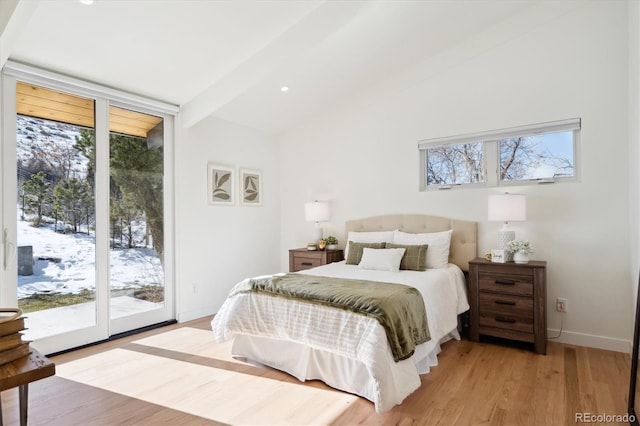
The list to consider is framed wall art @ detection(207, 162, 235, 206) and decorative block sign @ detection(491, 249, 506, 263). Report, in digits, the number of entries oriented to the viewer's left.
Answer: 0

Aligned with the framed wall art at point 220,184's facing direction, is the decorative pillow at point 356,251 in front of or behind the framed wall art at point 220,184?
in front

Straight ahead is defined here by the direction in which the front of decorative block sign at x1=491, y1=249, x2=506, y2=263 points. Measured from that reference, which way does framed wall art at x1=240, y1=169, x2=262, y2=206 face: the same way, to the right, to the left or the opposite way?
to the left

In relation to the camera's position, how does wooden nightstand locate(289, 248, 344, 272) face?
facing the viewer and to the left of the viewer

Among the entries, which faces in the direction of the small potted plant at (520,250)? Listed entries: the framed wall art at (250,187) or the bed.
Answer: the framed wall art

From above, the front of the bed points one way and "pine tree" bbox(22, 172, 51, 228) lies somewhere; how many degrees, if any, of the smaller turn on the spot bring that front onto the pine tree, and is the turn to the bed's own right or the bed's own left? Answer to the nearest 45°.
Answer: approximately 45° to the bed's own right

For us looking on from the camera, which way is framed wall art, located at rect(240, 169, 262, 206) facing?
facing the viewer and to the right of the viewer

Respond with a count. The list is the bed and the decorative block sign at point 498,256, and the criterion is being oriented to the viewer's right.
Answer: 0

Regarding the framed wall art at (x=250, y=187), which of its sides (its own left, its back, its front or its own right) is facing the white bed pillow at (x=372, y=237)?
front
